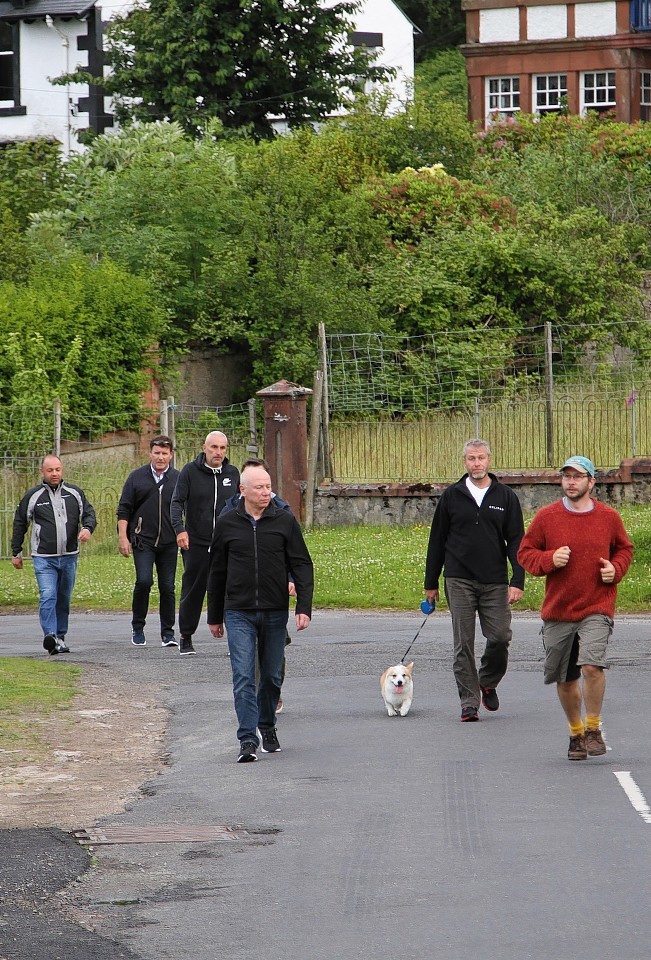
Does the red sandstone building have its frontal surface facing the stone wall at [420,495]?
yes

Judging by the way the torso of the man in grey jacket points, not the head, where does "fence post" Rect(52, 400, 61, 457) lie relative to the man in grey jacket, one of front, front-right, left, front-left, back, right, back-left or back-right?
back

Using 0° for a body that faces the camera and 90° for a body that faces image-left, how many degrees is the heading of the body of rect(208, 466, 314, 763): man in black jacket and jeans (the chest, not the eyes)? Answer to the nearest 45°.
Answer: approximately 0°

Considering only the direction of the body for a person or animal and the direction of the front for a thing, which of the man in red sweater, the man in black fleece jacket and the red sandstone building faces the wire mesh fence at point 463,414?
the red sandstone building

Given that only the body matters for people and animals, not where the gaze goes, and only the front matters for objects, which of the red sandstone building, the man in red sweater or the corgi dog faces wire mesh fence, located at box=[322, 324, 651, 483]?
the red sandstone building

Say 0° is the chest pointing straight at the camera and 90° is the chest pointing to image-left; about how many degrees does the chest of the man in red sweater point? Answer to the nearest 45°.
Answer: approximately 0°

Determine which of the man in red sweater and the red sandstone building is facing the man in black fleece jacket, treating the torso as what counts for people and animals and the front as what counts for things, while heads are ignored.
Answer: the red sandstone building

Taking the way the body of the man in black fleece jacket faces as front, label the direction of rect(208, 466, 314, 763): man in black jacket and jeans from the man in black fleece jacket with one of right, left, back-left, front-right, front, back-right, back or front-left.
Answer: front-right

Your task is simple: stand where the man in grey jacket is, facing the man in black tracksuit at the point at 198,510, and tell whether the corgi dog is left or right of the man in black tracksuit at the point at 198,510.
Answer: right

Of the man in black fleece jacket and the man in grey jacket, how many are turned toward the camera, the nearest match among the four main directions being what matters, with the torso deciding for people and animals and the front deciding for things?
2
